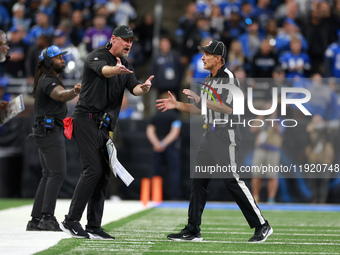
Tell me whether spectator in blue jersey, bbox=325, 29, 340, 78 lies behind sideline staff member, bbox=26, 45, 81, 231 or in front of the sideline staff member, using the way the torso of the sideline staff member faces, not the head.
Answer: in front

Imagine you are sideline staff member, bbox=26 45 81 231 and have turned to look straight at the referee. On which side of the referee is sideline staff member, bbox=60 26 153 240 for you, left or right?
right

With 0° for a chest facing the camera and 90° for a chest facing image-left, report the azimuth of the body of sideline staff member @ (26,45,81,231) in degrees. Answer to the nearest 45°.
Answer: approximately 270°

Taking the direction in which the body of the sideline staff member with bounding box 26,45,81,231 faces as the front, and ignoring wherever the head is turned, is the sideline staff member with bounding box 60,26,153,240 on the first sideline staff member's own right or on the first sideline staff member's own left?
on the first sideline staff member's own right

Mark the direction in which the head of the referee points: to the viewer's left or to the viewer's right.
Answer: to the viewer's left
